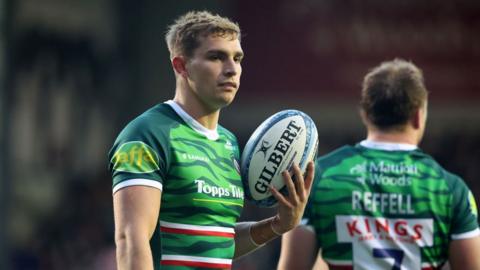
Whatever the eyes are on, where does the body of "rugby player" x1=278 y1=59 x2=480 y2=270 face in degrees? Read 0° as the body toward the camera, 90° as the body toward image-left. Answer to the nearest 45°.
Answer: approximately 180°
